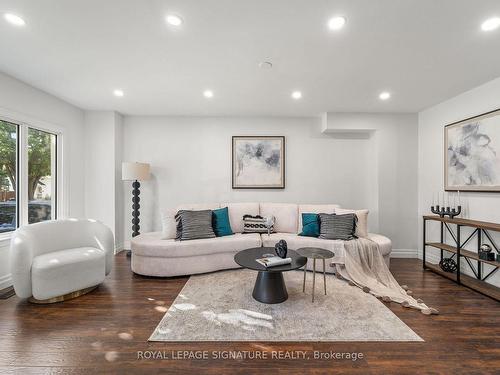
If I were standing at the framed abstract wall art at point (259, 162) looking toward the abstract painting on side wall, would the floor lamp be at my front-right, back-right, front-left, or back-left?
back-right

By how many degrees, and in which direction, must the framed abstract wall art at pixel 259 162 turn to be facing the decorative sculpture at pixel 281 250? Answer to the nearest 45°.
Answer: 0° — it already faces it

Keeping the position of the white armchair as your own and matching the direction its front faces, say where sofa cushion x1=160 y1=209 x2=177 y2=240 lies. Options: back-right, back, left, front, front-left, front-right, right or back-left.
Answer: front-left

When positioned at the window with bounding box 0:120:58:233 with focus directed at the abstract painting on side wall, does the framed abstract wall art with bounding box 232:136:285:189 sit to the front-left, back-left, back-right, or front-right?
front-left

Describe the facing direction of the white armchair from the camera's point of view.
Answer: facing the viewer and to the right of the viewer

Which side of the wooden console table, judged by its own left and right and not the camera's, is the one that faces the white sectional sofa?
front

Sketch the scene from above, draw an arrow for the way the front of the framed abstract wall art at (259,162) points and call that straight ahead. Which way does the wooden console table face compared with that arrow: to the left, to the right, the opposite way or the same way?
to the right

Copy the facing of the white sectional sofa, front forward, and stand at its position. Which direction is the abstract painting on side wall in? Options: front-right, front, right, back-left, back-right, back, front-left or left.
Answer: left

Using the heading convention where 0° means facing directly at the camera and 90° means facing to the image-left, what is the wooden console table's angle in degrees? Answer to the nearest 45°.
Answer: approximately 45°

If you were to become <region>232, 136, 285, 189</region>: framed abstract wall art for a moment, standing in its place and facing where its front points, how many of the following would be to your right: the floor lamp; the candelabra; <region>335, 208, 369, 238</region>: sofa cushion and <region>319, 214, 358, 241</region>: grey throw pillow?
1

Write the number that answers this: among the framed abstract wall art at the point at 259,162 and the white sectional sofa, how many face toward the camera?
2

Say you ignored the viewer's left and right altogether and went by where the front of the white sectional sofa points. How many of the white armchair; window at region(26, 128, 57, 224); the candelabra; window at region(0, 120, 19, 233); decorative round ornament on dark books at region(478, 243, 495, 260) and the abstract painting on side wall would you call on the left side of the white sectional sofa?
3

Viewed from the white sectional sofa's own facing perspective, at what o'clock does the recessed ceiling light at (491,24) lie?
The recessed ceiling light is roughly at 10 o'clock from the white sectional sofa.

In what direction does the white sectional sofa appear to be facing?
toward the camera

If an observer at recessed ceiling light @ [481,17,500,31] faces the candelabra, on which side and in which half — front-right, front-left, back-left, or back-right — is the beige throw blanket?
front-left

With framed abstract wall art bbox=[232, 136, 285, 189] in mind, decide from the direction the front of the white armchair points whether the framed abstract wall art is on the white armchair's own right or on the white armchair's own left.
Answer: on the white armchair's own left

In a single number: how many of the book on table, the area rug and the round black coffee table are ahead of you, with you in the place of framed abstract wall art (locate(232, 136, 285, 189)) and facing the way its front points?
3

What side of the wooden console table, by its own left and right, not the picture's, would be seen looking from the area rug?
front

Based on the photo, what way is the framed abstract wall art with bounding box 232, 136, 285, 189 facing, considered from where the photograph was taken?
facing the viewer

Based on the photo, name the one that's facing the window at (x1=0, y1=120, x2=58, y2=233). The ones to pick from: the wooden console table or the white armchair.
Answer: the wooden console table
